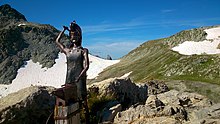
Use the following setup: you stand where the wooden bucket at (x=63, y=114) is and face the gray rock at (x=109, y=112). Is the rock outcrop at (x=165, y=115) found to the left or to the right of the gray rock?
right

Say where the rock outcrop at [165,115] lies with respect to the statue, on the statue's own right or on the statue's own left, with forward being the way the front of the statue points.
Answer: on the statue's own left

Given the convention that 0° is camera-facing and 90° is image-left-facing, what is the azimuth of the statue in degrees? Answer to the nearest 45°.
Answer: approximately 45°
